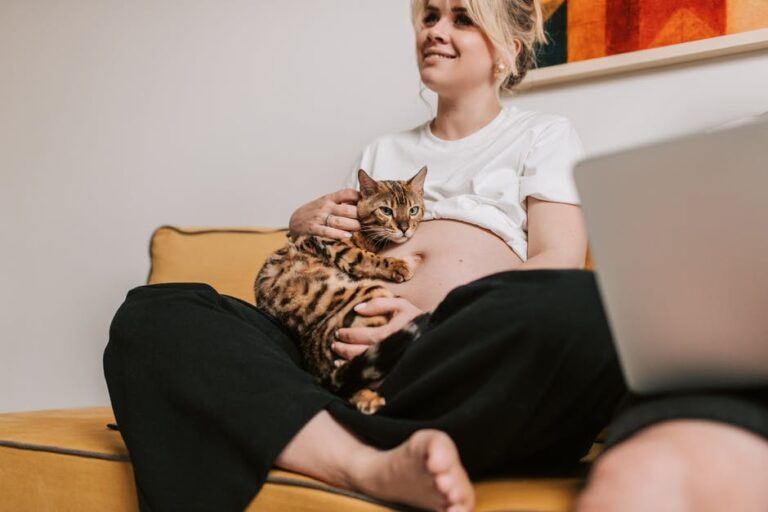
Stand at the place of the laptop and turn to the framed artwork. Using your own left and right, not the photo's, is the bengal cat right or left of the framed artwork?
left

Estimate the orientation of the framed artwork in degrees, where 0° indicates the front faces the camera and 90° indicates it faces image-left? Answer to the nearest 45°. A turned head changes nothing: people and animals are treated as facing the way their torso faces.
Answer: approximately 45°

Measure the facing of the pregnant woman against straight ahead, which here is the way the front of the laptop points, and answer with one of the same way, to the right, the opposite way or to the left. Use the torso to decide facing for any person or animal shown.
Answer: the opposite way

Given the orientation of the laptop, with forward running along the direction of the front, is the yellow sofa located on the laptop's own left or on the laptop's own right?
on the laptop's own left

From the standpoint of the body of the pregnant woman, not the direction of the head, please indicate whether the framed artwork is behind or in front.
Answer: behind

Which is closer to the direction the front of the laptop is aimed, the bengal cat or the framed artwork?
the framed artwork

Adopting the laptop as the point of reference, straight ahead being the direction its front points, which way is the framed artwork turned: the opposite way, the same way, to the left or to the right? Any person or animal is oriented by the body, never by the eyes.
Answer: the opposite way

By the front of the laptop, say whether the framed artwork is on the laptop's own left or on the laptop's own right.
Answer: on the laptop's own left

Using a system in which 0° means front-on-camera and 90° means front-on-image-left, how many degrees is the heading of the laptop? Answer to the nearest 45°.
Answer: approximately 225°
